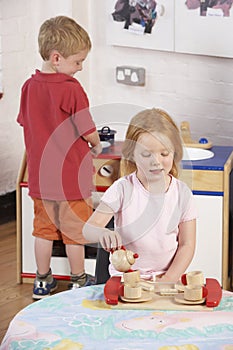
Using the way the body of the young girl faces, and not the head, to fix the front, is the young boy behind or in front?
behind

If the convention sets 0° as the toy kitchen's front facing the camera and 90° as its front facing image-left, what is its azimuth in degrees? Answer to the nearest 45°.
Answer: approximately 0°

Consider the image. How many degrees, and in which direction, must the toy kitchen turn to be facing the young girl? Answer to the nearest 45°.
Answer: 0° — it already faces them

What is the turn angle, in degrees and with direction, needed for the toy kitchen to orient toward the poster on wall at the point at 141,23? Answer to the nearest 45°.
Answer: approximately 180°

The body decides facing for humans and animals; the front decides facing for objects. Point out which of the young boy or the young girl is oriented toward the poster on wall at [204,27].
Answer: the young boy

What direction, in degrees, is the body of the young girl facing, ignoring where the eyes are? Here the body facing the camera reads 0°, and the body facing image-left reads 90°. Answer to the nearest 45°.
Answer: approximately 0°

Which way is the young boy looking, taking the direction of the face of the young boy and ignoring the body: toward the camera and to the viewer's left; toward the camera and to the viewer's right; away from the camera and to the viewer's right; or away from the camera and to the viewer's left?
away from the camera and to the viewer's right

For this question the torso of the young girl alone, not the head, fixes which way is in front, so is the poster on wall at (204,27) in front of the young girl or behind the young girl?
behind

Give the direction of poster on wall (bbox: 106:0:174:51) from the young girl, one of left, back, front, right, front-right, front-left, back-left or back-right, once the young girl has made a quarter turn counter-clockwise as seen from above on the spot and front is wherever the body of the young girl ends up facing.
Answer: left

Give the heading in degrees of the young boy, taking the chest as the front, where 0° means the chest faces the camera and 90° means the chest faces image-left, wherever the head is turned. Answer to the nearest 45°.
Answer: approximately 225°

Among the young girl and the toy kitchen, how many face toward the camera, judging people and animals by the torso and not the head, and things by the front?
2

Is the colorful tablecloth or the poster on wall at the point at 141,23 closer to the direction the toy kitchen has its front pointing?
the colorful tablecloth
